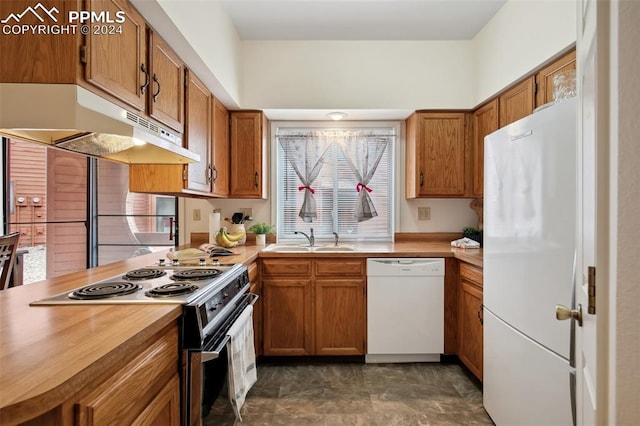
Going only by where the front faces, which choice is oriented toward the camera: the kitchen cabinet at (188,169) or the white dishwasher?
the white dishwasher

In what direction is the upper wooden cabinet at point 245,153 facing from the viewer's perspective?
toward the camera

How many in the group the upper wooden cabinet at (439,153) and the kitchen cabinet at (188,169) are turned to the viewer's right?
1

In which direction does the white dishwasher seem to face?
toward the camera

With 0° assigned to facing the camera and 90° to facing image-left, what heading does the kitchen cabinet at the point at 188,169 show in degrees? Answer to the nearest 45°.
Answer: approximately 270°

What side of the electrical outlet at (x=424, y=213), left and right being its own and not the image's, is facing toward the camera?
front

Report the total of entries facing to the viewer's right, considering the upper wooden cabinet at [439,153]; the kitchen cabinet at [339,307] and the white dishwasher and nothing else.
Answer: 0

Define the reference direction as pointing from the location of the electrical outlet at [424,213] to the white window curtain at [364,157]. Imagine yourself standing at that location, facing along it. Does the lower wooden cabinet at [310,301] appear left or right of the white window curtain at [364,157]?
left

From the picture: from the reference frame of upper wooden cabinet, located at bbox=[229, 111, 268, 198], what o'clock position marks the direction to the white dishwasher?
The white dishwasher is roughly at 10 o'clock from the upper wooden cabinet.

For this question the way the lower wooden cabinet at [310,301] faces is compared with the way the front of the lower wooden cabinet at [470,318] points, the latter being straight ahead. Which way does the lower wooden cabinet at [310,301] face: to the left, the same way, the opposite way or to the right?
to the left

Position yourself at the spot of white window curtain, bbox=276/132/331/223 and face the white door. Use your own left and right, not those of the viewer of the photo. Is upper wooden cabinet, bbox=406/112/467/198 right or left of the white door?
left

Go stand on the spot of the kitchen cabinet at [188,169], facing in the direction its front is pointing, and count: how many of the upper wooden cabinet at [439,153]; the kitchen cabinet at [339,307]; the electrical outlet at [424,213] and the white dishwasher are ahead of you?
4
